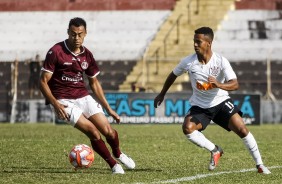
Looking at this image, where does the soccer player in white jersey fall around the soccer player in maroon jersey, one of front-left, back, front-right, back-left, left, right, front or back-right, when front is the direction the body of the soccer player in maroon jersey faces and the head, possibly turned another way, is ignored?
front-left

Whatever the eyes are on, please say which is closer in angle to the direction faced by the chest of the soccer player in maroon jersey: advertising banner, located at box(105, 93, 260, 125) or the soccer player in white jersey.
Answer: the soccer player in white jersey

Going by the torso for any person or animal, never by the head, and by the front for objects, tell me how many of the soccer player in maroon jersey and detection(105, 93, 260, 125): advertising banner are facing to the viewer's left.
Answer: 0

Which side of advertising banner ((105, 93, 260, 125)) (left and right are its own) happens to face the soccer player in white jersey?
front

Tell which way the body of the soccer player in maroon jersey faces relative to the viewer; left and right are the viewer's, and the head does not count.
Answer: facing the viewer and to the right of the viewer

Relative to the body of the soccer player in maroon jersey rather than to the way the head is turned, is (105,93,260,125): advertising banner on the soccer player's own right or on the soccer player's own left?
on the soccer player's own left

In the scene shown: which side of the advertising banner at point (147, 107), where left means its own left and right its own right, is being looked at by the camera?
front

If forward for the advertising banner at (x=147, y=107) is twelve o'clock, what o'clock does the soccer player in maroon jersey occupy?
The soccer player in maroon jersey is roughly at 12 o'clock from the advertising banner.
